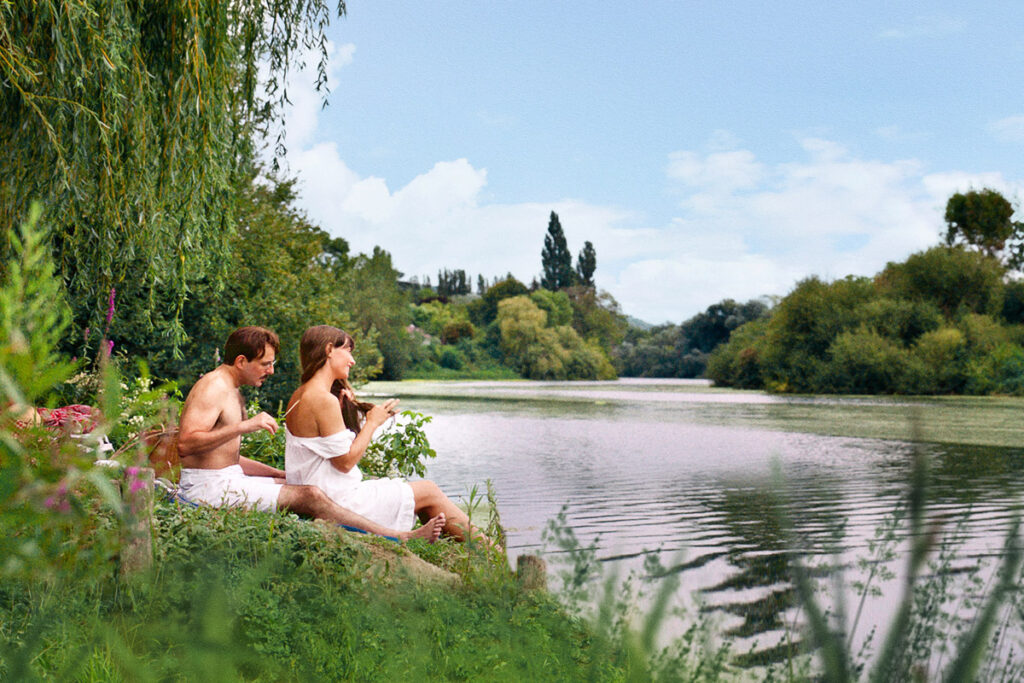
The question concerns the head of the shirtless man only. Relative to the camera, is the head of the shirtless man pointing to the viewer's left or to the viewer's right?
to the viewer's right

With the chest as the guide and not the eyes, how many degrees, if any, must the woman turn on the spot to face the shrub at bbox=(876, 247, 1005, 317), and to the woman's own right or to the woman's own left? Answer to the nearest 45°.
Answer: approximately 45° to the woman's own left

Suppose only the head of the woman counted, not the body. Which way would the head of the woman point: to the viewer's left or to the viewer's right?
to the viewer's right

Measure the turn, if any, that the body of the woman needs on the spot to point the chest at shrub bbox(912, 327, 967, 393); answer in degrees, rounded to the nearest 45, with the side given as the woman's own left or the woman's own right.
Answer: approximately 45° to the woman's own left

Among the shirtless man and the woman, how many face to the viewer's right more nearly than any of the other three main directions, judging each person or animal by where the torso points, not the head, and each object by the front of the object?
2

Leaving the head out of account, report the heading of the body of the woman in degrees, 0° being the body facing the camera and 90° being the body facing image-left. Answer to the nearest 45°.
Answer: approximately 270°

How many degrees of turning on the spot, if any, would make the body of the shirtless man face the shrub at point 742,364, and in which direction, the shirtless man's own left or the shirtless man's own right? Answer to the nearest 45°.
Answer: approximately 45° to the shirtless man's own left

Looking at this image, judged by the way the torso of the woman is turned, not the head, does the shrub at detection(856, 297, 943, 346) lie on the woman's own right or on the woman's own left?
on the woman's own left

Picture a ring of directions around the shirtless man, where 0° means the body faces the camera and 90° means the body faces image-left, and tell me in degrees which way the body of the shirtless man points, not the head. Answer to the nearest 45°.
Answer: approximately 270°

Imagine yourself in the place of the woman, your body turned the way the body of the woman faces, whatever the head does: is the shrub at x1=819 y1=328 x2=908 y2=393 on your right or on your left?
on your left
